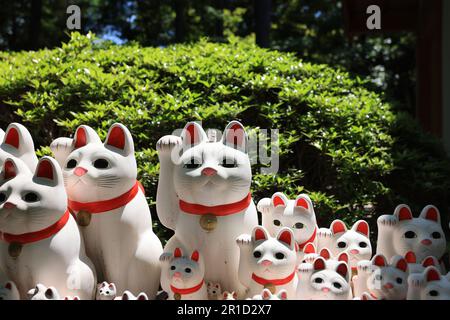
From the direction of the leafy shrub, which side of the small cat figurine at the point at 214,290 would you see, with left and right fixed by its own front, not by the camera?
back

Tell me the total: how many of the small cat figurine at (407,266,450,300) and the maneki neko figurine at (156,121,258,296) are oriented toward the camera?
2

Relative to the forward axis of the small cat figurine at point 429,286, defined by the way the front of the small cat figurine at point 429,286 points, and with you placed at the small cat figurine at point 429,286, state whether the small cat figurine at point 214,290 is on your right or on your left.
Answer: on your right

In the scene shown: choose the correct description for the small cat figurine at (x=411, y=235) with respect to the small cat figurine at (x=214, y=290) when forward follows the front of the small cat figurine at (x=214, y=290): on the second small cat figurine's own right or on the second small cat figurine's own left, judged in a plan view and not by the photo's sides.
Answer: on the second small cat figurine's own left

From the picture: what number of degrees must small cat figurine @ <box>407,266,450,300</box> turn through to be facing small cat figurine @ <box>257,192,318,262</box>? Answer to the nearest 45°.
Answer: approximately 135° to its right

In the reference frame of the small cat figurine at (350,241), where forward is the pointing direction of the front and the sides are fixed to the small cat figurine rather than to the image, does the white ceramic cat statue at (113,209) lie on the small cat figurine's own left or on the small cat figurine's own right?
on the small cat figurine's own right
